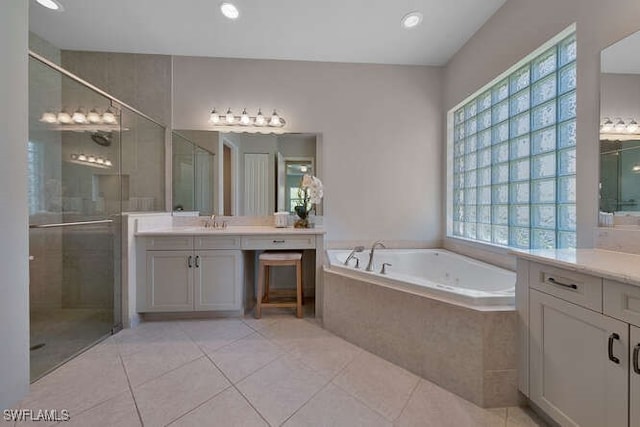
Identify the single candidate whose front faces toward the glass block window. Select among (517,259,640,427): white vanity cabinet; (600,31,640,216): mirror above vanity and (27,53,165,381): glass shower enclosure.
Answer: the glass shower enclosure

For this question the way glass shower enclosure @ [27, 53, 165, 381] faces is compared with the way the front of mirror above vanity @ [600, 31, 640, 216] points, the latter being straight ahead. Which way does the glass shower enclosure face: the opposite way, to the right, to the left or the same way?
the opposite way

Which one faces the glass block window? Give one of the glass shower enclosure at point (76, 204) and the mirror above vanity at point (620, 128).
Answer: the glass shower enclosure

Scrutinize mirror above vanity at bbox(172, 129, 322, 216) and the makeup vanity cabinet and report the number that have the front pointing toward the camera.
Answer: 2

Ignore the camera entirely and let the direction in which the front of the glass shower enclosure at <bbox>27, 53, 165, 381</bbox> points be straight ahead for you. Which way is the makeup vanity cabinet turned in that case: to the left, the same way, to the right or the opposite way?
to the right

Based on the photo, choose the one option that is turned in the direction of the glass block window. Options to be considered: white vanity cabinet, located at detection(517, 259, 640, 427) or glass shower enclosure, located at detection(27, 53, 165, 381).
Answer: the glass shower enclosure

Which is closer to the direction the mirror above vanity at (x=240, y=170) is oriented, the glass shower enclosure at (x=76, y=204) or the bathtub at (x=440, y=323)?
the bathtub

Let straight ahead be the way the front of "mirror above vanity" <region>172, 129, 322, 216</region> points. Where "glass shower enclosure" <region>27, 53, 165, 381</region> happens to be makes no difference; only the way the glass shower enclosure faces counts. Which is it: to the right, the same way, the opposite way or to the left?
to the left

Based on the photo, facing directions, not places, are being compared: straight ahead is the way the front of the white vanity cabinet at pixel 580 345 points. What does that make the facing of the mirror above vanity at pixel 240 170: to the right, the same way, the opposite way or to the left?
to the left

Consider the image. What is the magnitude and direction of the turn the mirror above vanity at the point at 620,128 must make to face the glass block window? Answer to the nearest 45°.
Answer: approximately 90° to its right

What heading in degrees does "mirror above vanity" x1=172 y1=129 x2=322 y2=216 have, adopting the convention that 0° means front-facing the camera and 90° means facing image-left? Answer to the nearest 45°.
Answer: approximately 0°
